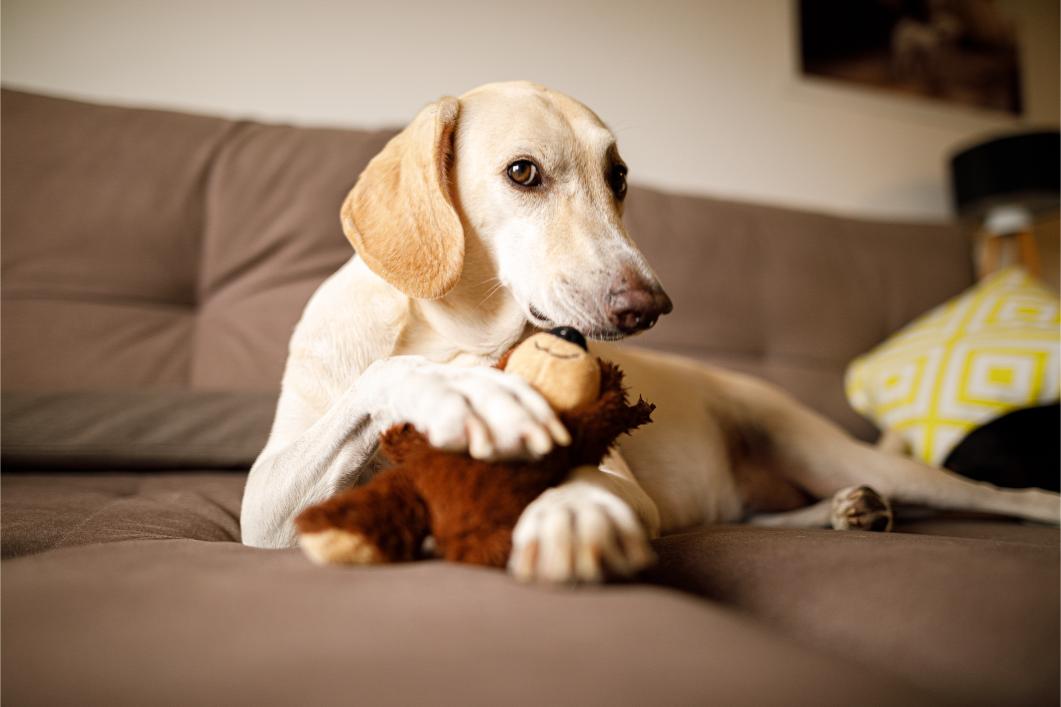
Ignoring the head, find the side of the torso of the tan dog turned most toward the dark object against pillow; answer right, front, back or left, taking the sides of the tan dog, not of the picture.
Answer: back

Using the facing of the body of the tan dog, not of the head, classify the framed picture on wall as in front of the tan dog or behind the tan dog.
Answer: behind

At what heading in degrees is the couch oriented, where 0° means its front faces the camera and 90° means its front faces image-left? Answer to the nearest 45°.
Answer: approximately 315°

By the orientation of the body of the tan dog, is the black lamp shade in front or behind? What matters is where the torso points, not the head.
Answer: behind

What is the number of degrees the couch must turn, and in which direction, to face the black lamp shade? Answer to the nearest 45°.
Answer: approximately 90° to its left
